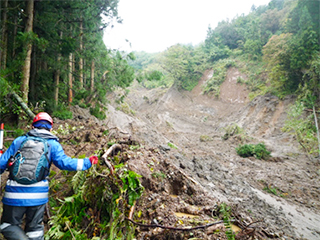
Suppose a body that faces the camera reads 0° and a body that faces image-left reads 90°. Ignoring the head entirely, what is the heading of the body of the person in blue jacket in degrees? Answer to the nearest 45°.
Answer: approximately 180°

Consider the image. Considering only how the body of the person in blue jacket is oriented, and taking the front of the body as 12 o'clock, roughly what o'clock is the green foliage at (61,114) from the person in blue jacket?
The green foliage is roughly at 12 o'clock from the person in blue jacket.

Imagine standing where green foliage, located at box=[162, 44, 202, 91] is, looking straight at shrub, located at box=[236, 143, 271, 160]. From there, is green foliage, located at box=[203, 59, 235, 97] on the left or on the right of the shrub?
left

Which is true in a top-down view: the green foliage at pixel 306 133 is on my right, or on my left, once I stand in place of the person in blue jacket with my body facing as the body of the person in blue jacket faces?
on my right

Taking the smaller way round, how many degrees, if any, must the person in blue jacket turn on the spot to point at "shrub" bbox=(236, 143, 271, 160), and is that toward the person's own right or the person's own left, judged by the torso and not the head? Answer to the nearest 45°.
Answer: approximately 45° to the person's own right
